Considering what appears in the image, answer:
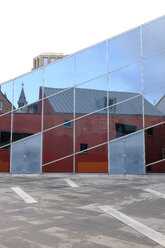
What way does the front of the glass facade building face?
toward the camera
